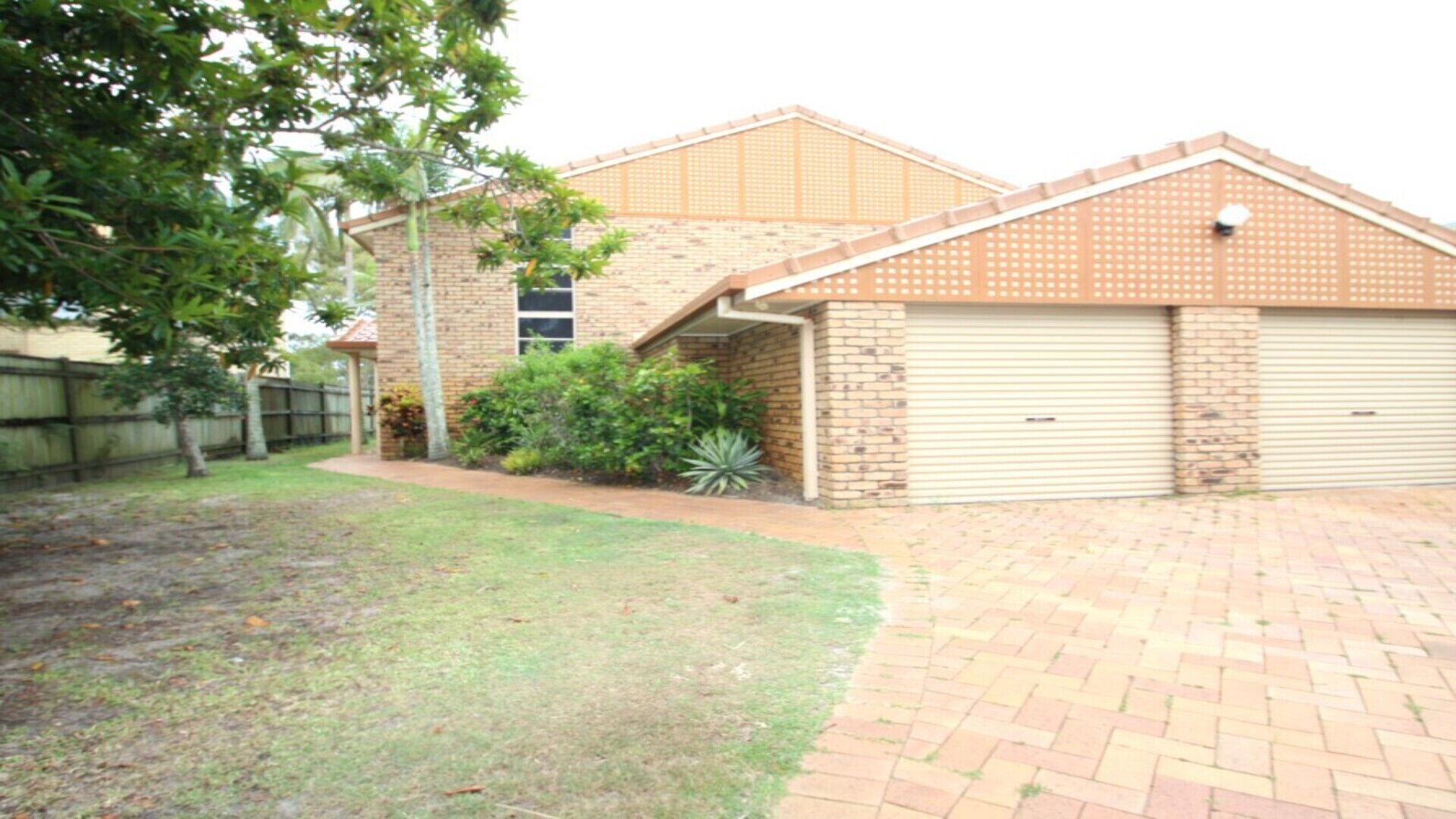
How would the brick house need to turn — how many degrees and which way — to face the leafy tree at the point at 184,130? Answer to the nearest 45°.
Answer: approximately 45° to its right

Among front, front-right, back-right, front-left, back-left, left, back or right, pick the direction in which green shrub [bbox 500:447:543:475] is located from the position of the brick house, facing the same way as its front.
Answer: right

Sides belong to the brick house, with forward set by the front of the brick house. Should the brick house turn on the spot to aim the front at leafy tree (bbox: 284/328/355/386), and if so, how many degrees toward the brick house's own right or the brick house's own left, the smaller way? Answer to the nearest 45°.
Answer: approximately 135° to the brick house's own right

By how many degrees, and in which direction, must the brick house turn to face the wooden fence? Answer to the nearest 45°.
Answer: approximately 90° to its right

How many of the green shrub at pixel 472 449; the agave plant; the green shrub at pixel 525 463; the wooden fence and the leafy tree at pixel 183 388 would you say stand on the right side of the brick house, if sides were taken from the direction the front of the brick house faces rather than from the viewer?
5

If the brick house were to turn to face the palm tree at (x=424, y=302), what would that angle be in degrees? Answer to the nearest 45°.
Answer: approximately 90° to its right

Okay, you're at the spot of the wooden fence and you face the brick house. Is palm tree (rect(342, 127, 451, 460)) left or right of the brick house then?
left

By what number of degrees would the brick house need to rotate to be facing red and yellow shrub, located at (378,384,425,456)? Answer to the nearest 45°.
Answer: approximately 90° to its right

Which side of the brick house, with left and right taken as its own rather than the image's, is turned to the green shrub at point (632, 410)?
right

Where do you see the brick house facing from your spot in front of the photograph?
facing the viewer
